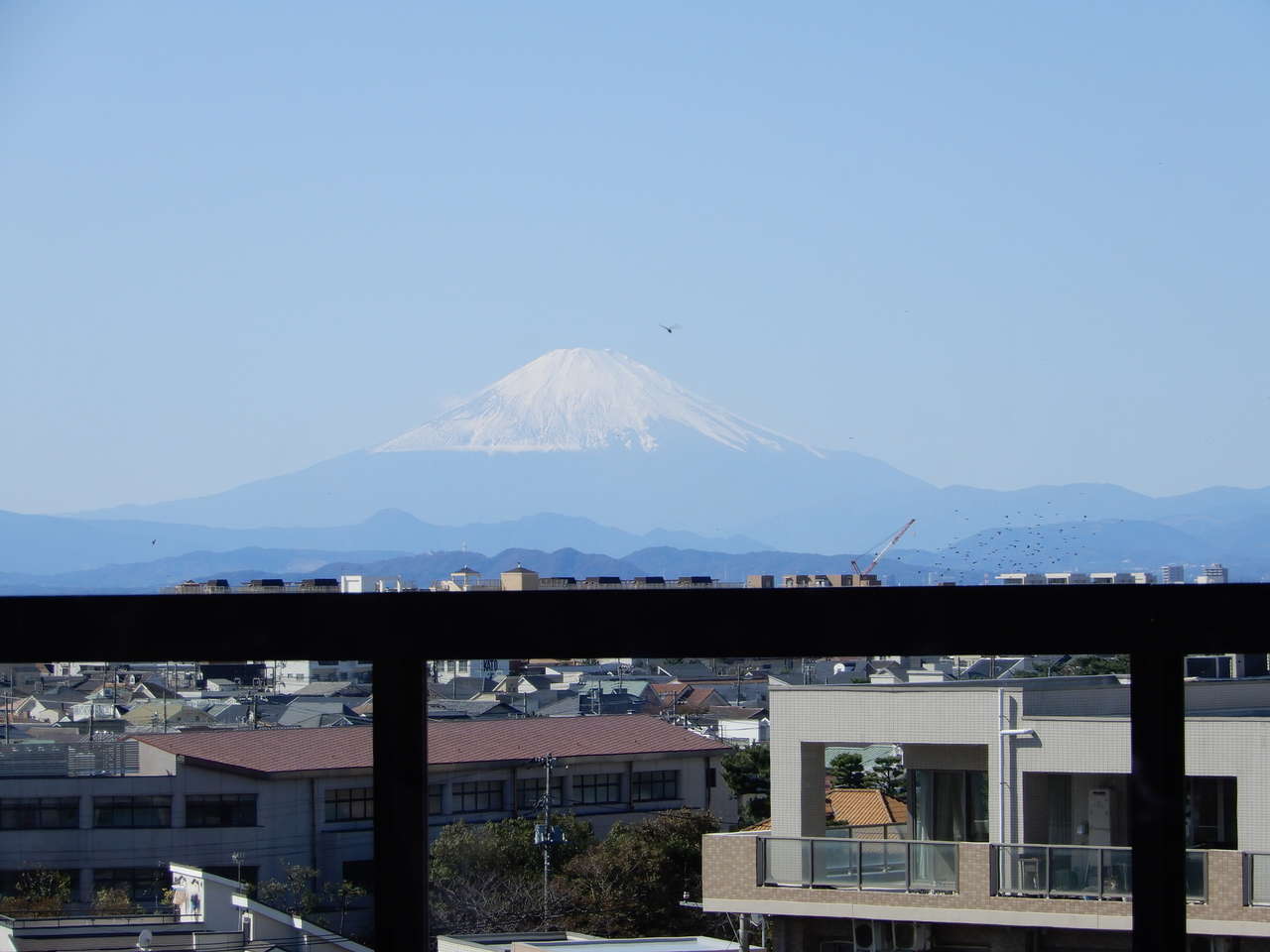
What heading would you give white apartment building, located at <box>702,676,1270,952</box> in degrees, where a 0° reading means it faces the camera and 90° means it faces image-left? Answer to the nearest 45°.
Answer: approximately 0°

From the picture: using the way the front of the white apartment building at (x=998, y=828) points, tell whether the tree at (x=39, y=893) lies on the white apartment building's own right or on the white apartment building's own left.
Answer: on the white apartment building's own right
